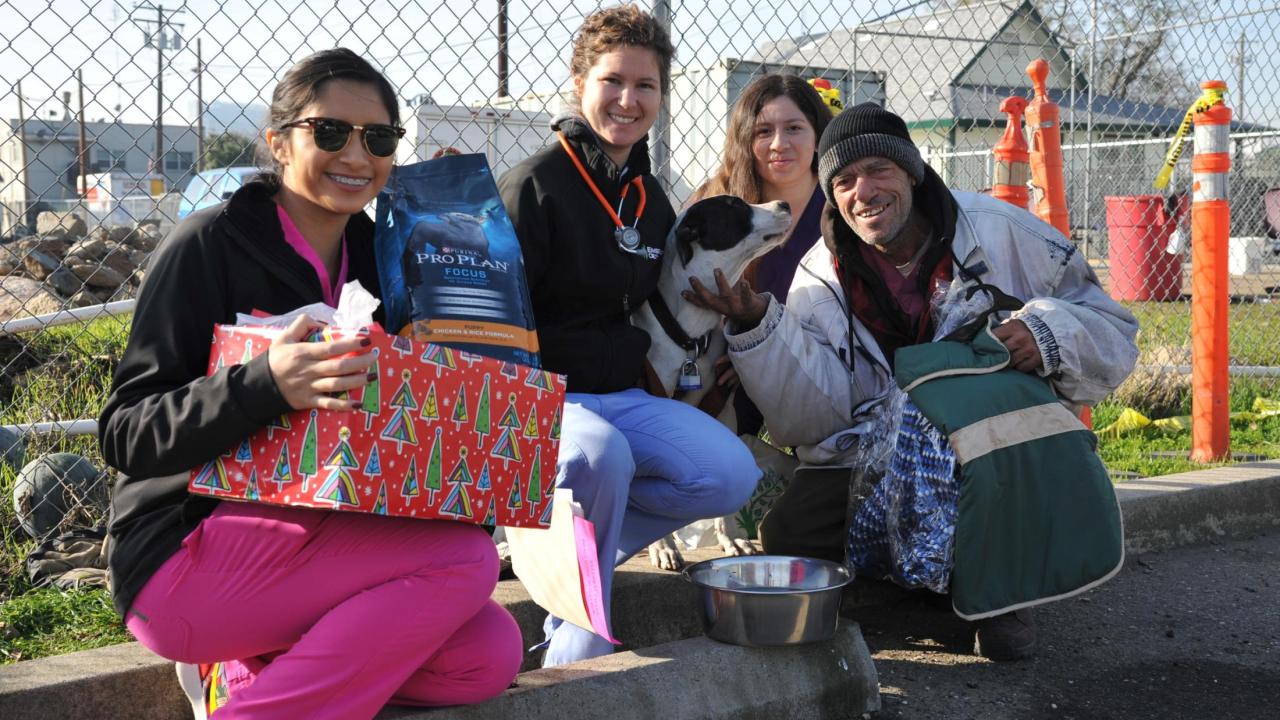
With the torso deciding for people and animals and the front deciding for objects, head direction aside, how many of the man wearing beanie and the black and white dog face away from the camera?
0

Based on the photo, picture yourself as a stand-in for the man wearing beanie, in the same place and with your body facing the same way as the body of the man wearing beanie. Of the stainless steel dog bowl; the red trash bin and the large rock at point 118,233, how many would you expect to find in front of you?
1

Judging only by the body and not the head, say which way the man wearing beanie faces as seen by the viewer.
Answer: toward the camera

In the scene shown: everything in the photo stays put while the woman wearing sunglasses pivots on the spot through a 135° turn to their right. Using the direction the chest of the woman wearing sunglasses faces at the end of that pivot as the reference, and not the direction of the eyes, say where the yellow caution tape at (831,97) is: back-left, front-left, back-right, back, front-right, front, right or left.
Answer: back-right

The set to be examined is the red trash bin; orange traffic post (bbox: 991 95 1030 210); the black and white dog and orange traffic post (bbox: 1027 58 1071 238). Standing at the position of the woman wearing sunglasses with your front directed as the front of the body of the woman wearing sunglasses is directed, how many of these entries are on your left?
4

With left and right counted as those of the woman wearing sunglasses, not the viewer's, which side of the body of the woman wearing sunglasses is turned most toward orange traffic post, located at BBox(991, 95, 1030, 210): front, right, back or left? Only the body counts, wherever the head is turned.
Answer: left

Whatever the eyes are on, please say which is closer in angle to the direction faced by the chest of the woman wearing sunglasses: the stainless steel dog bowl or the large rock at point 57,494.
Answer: the stainless steel dog bowl

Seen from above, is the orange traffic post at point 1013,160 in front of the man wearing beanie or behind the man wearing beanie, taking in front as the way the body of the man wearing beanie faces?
behind

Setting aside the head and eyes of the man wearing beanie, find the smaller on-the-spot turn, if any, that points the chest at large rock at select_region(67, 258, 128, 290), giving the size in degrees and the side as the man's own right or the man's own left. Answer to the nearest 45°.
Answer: approximately 135° to the man's own right

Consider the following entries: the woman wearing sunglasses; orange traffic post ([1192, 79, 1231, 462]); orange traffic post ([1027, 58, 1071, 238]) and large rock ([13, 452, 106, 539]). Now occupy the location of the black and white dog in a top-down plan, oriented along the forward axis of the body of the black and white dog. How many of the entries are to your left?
2

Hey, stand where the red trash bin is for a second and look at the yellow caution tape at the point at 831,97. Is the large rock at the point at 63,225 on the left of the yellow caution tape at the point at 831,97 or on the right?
right

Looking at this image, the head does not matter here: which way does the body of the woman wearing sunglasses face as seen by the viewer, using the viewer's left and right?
facing the viewer and to the right of the viewer

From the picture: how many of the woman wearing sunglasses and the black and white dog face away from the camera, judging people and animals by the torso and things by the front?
0
